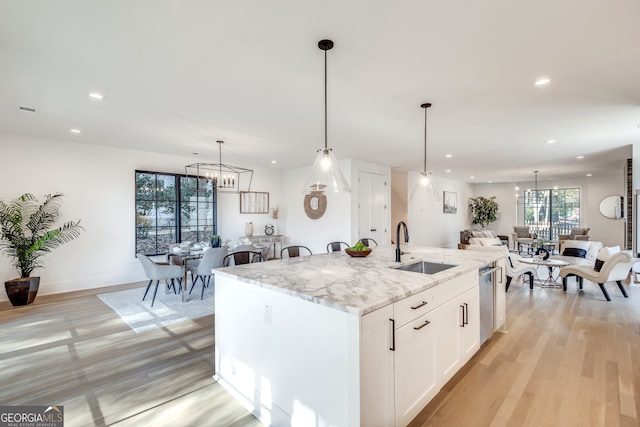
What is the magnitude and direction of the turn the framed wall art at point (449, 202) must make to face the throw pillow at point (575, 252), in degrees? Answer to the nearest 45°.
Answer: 0° — it already faces it

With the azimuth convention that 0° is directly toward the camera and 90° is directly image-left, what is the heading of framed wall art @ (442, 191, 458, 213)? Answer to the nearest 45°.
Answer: approximately 315°

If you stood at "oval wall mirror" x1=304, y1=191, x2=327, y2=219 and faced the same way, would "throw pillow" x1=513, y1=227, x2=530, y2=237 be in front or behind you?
behind

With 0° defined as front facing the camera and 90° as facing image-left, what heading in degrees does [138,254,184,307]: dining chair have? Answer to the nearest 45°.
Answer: approximately 225°

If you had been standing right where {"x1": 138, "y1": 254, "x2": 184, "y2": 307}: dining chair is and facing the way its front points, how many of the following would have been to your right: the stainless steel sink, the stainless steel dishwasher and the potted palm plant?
2

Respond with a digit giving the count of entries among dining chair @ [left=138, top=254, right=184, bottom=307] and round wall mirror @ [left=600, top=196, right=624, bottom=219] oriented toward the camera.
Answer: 1

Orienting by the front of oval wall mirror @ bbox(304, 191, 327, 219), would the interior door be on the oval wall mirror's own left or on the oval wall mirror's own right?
on the oval wall mirror's own left

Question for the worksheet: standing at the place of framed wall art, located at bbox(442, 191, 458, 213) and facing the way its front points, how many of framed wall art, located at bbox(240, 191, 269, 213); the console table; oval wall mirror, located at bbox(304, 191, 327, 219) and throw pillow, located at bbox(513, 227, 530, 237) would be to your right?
3

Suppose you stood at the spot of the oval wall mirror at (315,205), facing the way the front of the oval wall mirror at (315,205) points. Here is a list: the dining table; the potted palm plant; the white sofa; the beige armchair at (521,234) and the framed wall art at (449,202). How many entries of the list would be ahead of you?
2

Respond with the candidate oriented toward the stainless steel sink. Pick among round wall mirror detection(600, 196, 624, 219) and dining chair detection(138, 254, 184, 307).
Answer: the round wall mirror

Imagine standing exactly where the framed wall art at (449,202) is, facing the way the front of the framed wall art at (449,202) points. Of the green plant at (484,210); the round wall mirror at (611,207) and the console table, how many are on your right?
1
